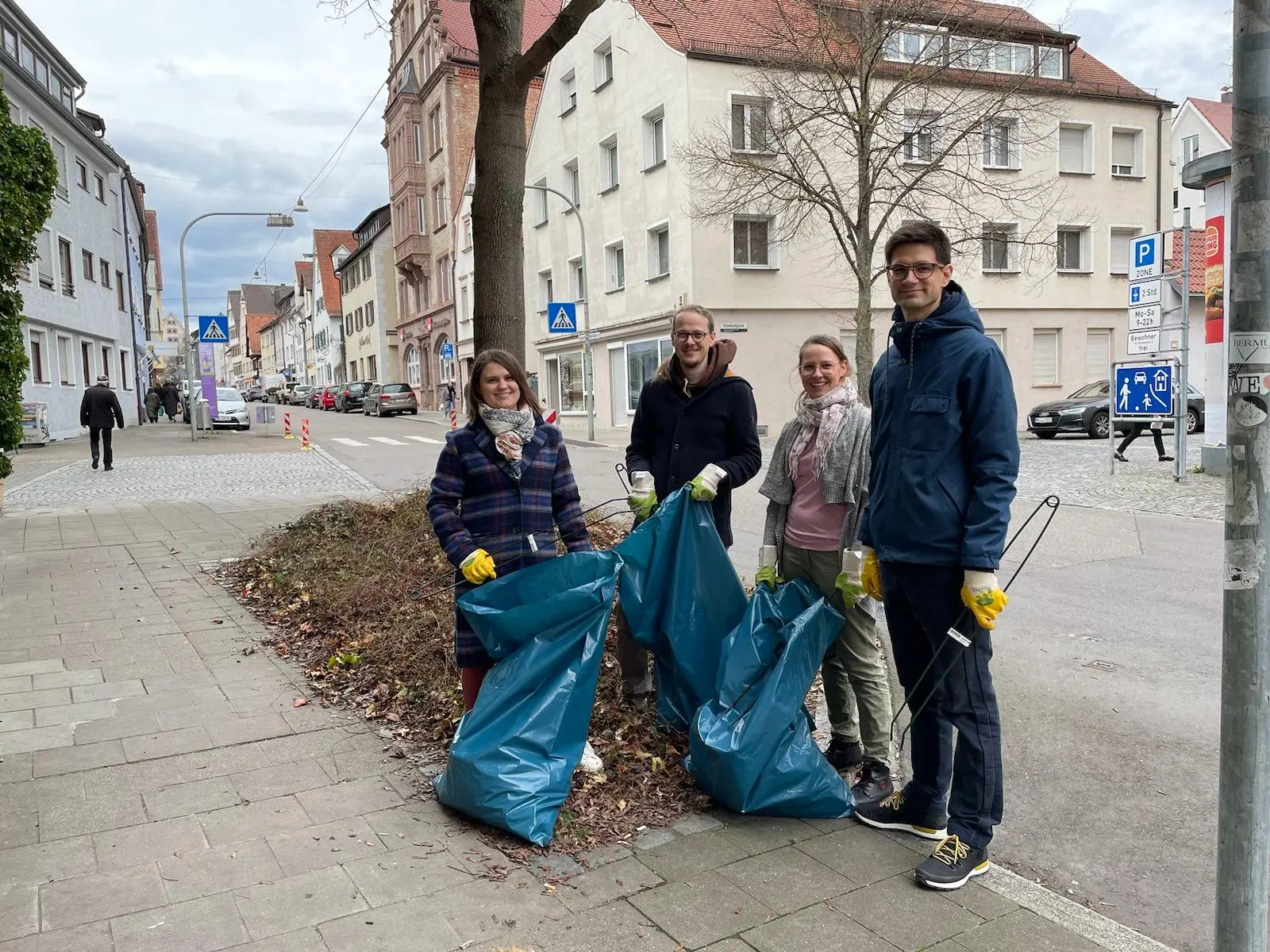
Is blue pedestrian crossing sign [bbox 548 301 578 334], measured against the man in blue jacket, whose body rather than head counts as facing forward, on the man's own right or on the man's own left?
on the man's own right

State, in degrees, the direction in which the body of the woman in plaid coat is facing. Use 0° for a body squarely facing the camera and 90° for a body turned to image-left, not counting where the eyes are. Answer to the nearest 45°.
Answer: approximately 0°

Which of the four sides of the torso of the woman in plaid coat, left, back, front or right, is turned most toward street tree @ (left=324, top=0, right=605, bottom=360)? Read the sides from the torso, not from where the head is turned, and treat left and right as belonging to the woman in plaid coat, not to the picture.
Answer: back

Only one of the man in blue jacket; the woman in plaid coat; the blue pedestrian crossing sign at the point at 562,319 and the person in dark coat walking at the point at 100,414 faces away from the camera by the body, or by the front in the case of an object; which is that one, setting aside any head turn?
the person in dark coat walking

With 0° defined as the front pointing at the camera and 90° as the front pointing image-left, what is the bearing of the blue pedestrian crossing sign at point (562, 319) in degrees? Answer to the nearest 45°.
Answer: approximately 0°

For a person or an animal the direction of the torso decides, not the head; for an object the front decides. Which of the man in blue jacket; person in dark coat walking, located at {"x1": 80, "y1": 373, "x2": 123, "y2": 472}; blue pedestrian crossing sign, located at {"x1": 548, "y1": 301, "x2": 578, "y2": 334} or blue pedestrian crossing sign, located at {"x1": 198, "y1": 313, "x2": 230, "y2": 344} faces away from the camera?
the person in dark coat walking

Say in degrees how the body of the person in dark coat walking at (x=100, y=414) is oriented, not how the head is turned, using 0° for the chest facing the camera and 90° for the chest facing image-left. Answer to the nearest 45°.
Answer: approximately 180°

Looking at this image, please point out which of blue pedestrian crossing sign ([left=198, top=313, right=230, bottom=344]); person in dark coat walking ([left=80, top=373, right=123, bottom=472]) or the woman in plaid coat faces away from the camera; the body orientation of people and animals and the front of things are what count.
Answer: the person in dark coat walking

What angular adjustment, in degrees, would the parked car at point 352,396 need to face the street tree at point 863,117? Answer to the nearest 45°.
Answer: approximately 135° to its left
